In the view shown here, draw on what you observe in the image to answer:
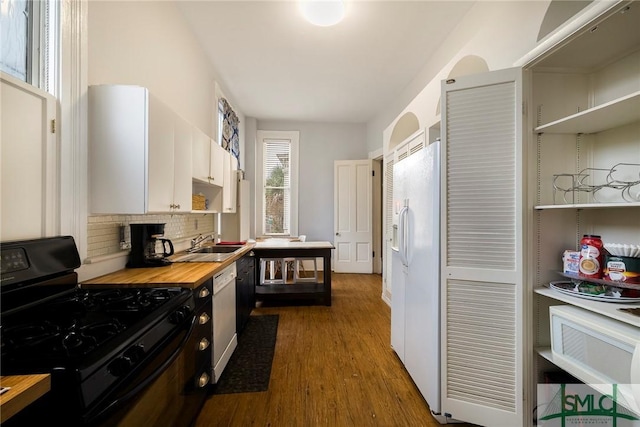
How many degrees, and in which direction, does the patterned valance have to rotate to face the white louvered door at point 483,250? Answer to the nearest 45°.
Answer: approximately 45° to its right

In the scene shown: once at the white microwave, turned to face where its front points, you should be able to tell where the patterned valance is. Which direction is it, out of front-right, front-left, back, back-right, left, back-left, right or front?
front-right

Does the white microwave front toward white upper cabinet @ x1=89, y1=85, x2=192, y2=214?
yes

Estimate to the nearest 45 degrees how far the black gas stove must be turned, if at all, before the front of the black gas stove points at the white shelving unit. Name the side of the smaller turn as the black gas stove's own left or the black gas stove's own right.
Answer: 0° — it already faces it

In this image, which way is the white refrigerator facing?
to the viewer's left

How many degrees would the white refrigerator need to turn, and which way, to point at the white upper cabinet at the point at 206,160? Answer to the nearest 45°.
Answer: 0° — it already faces it

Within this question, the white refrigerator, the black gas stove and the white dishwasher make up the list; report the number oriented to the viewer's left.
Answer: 1

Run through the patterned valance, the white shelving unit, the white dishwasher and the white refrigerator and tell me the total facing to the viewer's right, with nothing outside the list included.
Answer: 2

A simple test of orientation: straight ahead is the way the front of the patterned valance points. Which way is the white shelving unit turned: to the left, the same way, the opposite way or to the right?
the opposite way

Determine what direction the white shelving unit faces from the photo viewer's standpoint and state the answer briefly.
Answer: facing the viewer and to the left of the viewer

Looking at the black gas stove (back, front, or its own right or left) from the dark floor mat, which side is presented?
left

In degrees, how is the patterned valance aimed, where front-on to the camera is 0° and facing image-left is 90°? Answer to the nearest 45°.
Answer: approximately 270°

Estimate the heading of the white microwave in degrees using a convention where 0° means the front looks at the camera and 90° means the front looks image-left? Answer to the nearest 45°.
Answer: approximately 45°

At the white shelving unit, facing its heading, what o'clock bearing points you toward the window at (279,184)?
The window is roughly at 2 o'clock from the white shelving unit.

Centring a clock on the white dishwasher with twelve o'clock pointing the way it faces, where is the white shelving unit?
The white shelving unit is roughly at 1 o'clock from the white dishwasher.

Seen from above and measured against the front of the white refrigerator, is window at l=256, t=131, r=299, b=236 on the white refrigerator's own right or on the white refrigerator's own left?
on the white refrigerator's own right
